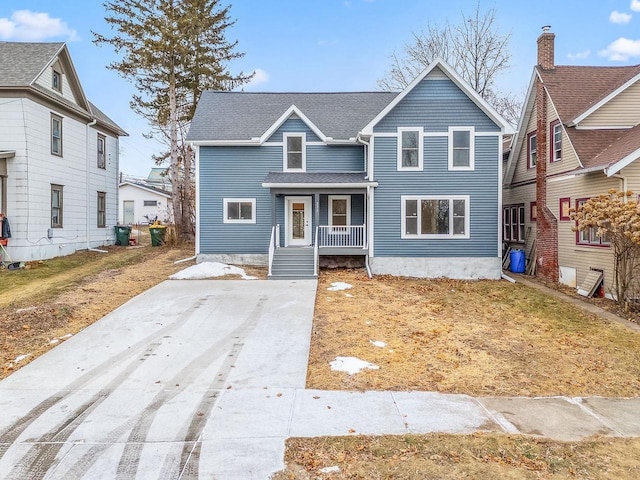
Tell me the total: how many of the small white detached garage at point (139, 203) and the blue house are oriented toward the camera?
2

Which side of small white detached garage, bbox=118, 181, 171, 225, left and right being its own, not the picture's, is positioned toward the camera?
front

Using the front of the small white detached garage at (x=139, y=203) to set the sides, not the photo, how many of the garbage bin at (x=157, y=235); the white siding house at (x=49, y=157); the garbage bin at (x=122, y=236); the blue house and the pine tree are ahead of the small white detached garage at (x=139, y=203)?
5

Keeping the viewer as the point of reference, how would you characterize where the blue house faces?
facing the viewer

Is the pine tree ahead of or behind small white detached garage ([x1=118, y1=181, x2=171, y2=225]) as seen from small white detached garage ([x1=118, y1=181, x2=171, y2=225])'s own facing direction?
ahead

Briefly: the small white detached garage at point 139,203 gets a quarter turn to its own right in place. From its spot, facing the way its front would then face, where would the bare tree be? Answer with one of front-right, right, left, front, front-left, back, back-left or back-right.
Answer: back-left

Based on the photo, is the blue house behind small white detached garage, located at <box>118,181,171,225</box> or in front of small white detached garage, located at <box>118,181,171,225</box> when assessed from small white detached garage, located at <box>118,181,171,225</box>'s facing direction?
in front

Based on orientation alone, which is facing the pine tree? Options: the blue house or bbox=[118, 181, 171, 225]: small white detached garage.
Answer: the small white detached garage

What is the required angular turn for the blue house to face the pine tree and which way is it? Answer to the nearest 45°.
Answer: approximately 135° to its right

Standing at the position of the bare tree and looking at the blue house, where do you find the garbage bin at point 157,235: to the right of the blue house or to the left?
right

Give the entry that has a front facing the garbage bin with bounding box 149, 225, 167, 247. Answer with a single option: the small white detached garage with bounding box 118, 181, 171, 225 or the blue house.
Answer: the small white detached garage

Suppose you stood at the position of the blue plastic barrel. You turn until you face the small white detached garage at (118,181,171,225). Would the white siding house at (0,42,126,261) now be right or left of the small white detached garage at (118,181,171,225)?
left

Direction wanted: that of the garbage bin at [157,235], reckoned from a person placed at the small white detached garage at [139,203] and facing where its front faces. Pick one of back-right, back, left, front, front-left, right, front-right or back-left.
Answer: front
